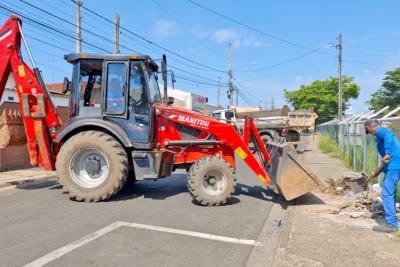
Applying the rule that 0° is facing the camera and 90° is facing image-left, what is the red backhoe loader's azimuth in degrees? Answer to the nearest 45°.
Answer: approximately 270°

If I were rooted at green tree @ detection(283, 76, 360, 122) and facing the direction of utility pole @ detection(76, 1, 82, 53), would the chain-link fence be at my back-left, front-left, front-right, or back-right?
front-left

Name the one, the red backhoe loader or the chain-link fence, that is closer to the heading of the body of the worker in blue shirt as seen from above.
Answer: the red backhoe loader

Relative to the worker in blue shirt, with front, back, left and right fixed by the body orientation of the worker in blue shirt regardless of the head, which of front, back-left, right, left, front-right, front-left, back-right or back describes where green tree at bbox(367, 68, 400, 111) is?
right

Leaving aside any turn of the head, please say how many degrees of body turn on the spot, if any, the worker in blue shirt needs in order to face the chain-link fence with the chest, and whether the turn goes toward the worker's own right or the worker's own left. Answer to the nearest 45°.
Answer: approximately 90° to the worker's own right

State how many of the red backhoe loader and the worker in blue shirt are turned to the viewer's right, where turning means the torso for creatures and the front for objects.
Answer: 1

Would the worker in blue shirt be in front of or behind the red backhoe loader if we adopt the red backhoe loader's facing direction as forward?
in front

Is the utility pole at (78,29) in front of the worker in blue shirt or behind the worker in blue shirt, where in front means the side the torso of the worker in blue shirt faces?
in front

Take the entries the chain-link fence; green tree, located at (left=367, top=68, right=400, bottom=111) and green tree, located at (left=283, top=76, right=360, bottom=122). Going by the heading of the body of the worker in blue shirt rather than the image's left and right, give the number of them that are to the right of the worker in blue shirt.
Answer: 3

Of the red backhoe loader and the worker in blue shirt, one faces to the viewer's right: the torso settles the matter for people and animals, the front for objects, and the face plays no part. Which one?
the red backhoe loader

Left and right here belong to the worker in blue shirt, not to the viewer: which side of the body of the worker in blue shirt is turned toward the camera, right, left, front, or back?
left
